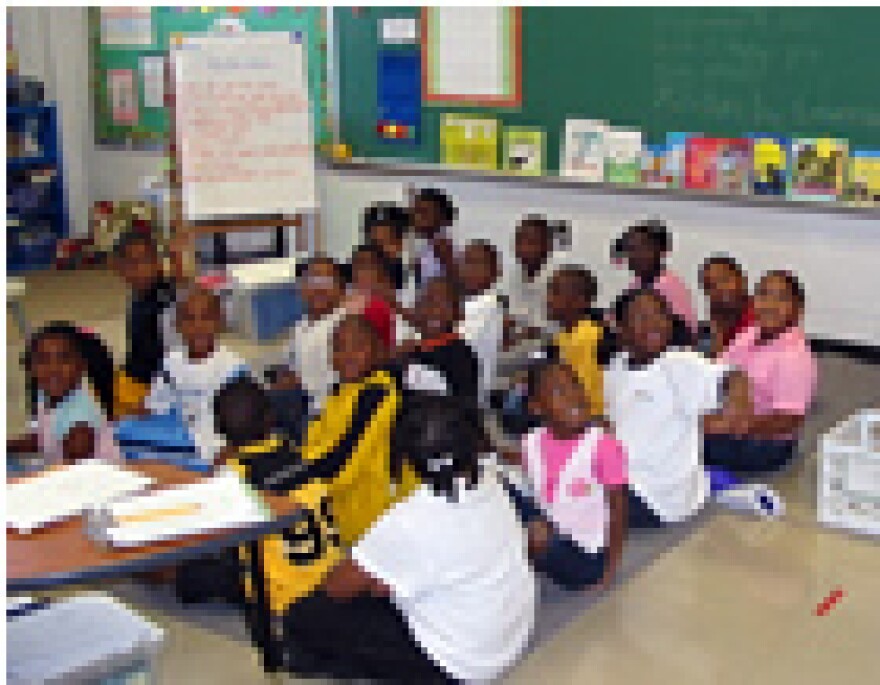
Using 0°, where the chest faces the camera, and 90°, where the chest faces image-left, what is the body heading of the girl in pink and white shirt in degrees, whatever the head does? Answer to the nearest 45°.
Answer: approximately 45°

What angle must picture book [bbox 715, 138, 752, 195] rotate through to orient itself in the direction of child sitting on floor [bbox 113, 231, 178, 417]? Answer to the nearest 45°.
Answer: approximately 45° to its right

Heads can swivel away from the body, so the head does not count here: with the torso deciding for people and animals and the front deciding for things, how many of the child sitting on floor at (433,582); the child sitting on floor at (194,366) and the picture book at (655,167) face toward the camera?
2

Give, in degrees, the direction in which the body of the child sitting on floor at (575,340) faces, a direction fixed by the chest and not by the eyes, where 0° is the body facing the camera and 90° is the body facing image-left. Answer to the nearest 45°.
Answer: approximately 45°

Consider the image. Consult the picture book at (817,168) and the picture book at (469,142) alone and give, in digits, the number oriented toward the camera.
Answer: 2

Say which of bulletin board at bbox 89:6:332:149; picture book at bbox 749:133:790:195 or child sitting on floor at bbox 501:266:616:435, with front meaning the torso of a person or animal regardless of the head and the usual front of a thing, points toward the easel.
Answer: the bulletin board

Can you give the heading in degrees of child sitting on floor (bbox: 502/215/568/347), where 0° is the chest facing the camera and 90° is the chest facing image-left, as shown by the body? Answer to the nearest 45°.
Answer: approximately 45°
